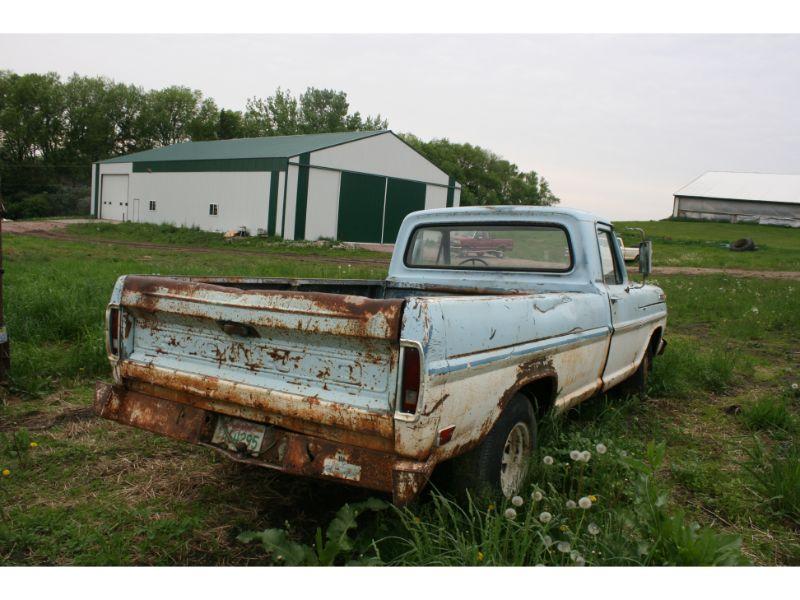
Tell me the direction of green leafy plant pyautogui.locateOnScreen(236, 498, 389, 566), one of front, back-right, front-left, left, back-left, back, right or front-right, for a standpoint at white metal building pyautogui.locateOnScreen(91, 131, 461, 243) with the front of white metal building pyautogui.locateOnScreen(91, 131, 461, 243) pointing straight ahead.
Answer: front-right

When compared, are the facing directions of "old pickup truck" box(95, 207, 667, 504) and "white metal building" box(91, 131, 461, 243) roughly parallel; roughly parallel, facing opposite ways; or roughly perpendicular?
roughly perpendicular

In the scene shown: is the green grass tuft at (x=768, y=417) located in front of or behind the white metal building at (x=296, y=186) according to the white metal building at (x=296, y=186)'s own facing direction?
in front

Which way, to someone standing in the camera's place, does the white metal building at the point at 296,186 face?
facing the viewer and to the right of the viewer

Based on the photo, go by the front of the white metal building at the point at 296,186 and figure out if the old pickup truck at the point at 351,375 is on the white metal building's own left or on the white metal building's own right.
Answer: on the white metal building's own right

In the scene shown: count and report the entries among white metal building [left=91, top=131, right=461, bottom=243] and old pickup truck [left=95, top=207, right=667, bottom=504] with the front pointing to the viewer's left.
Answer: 0

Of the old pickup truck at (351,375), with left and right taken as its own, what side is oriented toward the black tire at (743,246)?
front

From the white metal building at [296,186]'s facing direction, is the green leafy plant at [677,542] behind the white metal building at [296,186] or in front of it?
in front

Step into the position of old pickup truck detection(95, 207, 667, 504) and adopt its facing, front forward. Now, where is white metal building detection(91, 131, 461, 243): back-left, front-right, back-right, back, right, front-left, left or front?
front-left

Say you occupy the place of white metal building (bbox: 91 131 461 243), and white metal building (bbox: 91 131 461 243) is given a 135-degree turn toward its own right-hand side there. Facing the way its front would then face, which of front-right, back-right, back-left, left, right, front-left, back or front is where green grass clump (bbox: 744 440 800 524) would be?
left

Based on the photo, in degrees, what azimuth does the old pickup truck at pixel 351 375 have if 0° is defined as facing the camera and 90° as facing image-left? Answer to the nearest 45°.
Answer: approximately 225°
